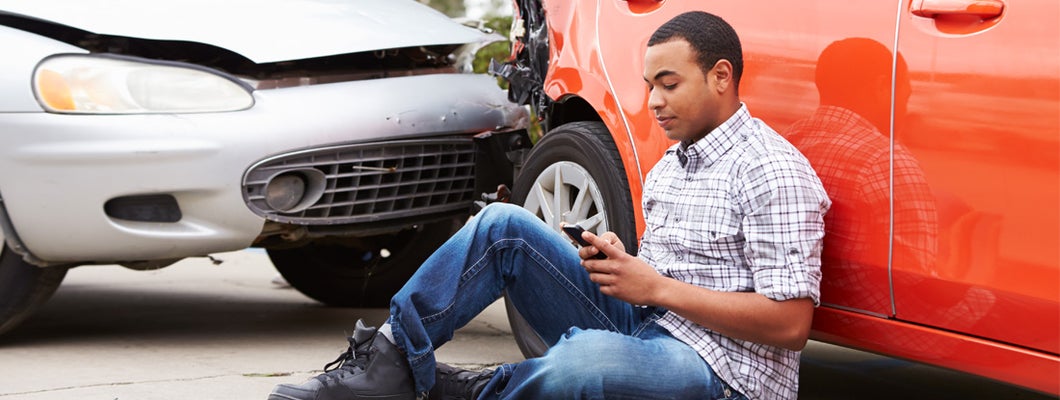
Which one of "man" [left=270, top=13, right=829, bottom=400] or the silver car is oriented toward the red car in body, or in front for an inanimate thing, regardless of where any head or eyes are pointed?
the silver car

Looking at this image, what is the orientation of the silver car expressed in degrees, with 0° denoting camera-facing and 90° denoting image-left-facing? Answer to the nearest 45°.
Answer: approximately 315°

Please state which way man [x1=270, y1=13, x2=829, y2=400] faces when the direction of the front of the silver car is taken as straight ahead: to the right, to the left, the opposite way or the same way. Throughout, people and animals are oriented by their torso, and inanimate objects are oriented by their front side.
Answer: to the right

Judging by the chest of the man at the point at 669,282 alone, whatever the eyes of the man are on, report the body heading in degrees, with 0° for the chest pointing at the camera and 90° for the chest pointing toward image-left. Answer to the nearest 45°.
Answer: approximately 45°

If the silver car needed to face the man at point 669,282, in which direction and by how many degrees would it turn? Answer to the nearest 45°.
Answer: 0° — it already faces them
